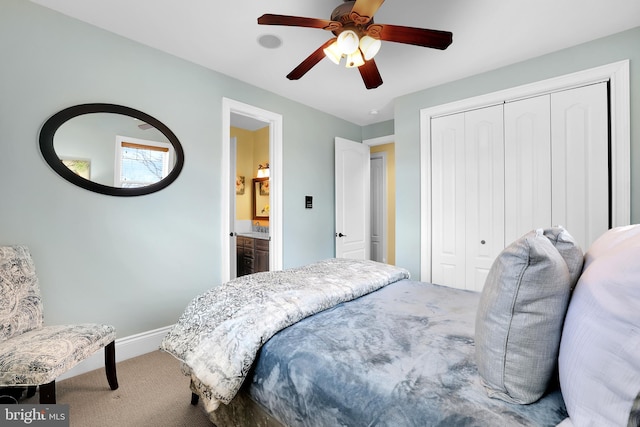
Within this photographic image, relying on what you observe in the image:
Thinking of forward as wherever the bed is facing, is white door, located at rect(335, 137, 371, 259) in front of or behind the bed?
in front

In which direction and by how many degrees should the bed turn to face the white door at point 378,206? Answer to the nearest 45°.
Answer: approximately 45° to its right

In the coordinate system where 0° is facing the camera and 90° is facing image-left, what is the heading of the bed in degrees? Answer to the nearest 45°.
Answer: approximately 135°

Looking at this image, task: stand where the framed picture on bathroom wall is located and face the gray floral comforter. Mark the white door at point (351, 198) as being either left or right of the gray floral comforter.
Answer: left

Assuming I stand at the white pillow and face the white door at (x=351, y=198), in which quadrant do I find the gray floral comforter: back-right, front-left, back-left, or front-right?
front-left

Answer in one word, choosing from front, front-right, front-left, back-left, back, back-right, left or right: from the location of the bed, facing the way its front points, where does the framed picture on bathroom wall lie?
front

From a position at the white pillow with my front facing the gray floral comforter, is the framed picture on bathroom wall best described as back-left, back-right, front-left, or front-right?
front-right

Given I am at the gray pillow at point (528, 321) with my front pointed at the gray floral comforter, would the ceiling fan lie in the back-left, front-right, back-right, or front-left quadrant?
front-right
